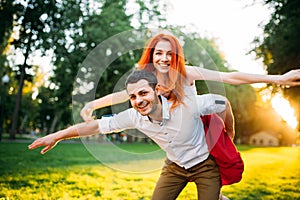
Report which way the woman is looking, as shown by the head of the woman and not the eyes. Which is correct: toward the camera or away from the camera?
toward the camera

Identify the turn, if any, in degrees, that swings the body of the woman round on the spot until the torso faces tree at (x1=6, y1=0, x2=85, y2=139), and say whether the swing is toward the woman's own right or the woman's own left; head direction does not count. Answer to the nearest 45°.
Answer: approximately 135° to the woman's own right

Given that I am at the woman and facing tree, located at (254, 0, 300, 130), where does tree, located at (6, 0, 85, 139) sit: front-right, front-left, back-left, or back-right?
front-left

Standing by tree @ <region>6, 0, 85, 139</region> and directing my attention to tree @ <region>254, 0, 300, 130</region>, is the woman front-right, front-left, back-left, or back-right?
front-right

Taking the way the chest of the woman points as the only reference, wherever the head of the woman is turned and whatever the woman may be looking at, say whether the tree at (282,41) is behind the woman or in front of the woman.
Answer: behind

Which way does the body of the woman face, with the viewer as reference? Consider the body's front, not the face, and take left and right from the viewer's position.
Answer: facing the viewer
